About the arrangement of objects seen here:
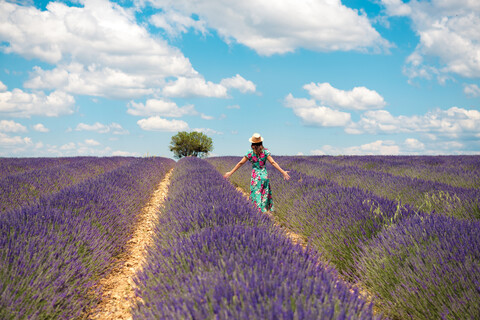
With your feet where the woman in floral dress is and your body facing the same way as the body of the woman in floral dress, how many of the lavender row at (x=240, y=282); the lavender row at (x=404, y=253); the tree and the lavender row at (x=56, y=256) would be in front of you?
1

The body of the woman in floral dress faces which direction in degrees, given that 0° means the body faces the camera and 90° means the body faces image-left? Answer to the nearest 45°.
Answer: approximately 180°

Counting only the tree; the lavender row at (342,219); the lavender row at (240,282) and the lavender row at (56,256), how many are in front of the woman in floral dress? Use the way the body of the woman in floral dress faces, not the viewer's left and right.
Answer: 1

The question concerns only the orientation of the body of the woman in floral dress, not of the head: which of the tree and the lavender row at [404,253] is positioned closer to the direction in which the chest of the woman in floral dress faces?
the tree

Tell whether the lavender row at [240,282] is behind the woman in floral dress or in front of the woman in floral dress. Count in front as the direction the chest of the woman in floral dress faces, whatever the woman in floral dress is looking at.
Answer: behind

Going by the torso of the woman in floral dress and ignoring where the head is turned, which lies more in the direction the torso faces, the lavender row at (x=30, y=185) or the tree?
the tree

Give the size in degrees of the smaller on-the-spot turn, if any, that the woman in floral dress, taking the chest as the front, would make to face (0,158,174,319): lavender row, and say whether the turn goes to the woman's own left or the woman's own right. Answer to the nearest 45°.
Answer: approximately 135° to the woman's own left

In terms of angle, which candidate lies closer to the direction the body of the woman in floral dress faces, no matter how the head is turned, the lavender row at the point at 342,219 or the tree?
the tree

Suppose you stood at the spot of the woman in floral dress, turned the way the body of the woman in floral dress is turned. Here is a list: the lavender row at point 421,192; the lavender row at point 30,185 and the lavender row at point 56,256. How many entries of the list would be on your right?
1

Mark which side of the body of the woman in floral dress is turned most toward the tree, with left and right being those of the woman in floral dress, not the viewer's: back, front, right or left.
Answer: front

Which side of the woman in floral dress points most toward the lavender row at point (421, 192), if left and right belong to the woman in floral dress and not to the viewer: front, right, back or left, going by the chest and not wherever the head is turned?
right

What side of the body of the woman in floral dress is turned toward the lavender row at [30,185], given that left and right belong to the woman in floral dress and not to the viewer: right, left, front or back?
left
